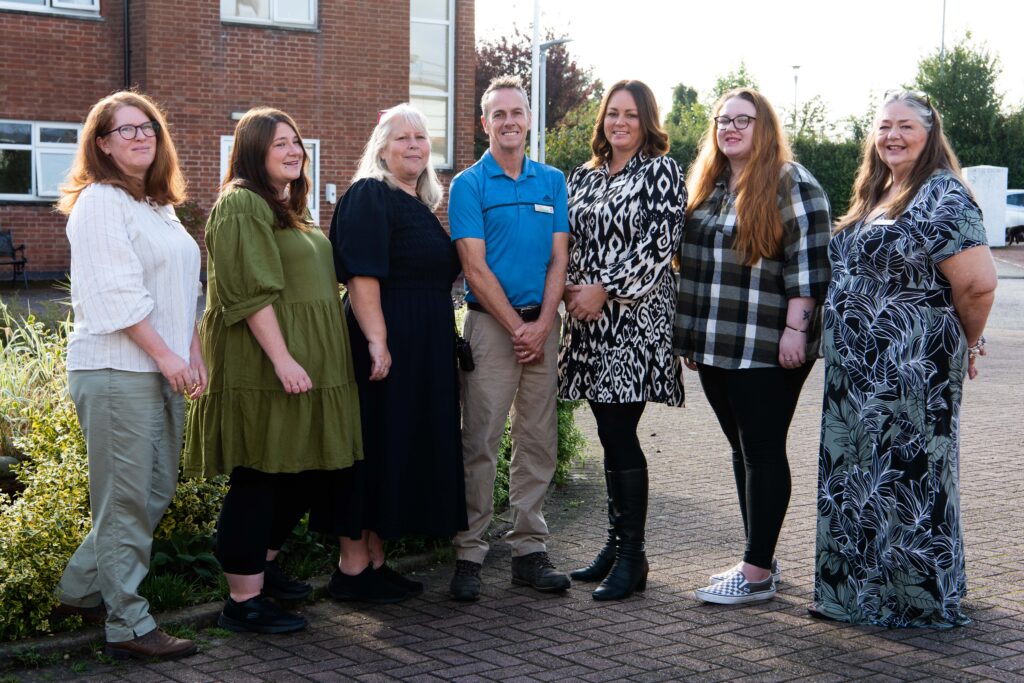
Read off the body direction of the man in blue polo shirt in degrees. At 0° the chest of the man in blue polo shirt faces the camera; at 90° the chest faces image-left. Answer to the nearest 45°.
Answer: approximately 0°

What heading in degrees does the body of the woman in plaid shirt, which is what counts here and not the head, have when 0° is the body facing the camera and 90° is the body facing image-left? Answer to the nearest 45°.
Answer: approximately 45°

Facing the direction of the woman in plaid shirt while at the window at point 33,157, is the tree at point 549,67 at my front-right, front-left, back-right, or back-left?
back-left

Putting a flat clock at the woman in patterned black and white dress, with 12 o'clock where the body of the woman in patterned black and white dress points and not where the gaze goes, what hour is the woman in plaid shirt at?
The woman in plaid shirt is roughly at 8 o'clock from the woman in patterned black and white dress.

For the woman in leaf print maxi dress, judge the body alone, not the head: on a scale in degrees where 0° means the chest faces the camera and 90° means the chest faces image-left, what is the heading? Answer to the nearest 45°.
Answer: approximately 45°

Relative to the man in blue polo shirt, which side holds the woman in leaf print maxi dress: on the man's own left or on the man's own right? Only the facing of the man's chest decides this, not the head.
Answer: on the man's own left

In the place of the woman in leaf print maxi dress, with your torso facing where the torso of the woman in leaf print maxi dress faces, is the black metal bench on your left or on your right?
on your right

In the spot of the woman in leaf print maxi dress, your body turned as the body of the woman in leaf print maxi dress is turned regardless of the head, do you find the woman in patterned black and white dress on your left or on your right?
on your right

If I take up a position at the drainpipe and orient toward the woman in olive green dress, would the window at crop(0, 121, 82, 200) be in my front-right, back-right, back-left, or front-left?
back-right
